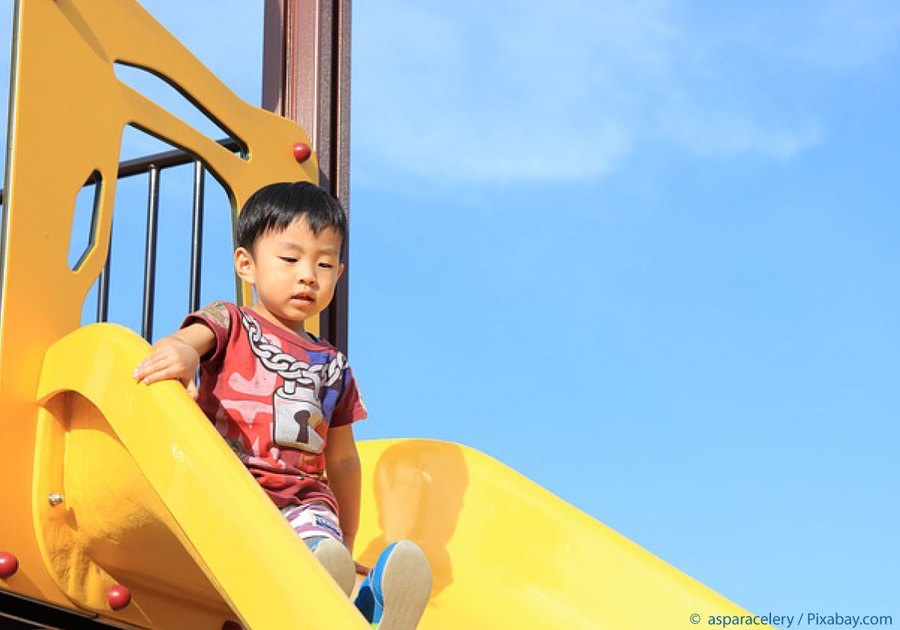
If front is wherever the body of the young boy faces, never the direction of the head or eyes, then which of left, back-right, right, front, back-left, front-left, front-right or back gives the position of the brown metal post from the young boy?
back-left

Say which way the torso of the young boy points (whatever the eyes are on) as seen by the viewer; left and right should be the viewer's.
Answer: facing the viewer and to the right of the viewer

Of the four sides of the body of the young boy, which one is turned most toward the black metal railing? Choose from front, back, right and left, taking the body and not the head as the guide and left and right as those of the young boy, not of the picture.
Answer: back
